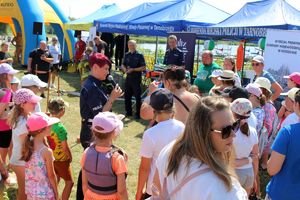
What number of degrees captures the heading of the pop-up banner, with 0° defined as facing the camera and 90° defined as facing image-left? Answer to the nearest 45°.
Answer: approximately 0°

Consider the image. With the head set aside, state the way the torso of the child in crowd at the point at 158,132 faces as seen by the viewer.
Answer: away from the camera

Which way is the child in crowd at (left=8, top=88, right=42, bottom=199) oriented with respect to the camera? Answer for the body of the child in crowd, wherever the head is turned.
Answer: to the viewer's right

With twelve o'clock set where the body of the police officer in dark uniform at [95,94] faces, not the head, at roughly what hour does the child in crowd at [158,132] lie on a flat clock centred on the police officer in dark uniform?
The child in crowd is roughly at 2 o'clock from the police officer in dark uniform.

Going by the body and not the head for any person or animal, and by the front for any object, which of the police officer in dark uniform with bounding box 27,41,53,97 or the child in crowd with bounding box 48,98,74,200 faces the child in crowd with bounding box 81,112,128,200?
the police officer in dark uniform

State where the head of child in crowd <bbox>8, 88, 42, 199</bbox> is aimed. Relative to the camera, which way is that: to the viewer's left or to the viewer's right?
to the viewer's right

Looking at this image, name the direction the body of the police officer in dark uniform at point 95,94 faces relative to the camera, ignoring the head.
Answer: to the viewer's right

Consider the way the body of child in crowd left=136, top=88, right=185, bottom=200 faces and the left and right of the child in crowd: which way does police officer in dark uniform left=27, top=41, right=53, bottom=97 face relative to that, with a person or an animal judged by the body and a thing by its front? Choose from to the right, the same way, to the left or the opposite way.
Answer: the opposite way

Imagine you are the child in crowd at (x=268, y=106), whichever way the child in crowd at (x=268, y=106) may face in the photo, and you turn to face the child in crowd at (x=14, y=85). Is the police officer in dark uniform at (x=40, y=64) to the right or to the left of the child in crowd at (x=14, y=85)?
right

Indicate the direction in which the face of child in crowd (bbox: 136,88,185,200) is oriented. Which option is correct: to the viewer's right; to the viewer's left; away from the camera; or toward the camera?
away from the camera
